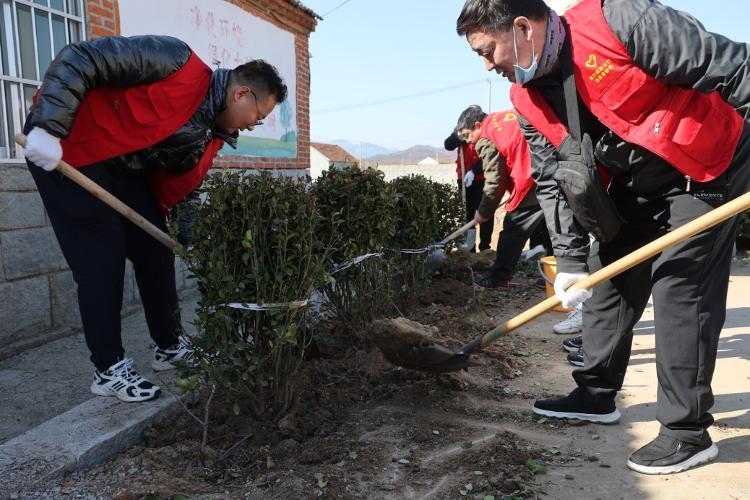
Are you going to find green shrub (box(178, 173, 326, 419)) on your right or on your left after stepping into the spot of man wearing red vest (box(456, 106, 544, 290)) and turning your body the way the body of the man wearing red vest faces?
on your left

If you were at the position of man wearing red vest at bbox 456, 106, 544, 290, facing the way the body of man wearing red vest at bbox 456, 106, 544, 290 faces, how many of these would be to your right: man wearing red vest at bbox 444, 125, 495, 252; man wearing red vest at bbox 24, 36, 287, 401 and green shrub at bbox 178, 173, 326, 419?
1

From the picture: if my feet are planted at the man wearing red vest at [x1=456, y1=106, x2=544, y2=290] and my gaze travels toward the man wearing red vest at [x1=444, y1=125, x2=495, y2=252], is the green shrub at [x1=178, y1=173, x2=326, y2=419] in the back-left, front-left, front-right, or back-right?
back-left

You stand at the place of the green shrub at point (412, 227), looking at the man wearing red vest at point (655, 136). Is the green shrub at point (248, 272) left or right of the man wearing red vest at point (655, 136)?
right

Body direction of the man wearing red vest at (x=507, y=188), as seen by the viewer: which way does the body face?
to the viewer's left

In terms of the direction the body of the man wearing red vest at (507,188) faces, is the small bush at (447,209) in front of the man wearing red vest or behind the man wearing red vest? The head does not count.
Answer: in front

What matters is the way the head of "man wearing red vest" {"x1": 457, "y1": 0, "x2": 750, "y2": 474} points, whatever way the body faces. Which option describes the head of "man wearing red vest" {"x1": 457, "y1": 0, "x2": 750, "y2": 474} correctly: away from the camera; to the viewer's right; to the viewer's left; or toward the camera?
to the viewer's left

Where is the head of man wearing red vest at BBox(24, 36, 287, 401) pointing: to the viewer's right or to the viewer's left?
to the viewer's right

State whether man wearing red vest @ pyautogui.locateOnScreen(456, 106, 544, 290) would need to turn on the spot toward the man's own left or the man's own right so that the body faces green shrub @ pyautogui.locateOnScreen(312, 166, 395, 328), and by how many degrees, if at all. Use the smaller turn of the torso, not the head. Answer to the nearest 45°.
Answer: approximately 45° to the man's own left

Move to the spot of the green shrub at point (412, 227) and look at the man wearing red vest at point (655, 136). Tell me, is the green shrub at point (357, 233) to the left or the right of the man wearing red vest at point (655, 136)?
right

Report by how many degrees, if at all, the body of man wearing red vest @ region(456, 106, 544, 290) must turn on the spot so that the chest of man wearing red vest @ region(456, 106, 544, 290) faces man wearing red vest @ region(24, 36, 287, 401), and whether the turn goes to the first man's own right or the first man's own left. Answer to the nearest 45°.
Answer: approximately 45° to the first man's own left
